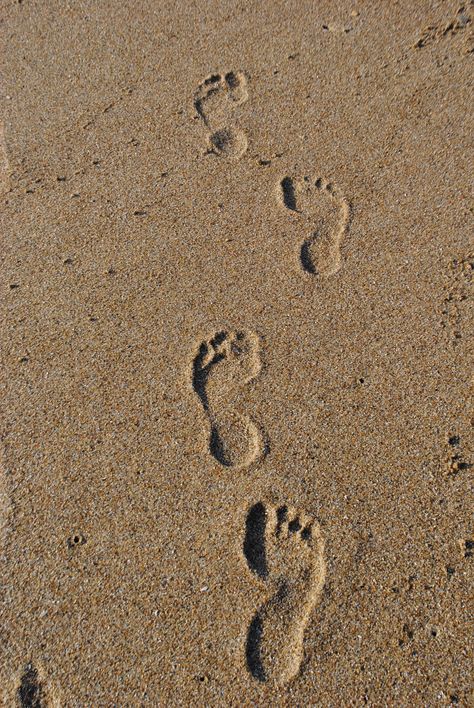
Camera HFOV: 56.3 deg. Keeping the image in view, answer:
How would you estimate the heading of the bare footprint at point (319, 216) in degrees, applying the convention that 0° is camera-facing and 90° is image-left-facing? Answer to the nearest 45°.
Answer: approximately 180°

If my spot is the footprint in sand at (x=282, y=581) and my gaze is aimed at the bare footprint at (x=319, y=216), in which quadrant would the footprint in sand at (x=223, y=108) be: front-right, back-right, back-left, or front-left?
front-left

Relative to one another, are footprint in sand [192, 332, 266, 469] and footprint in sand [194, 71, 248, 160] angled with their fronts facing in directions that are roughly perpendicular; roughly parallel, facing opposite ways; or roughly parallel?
roughly parallel

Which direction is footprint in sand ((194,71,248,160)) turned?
away from the camera

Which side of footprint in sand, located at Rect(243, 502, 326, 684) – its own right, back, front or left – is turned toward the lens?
back

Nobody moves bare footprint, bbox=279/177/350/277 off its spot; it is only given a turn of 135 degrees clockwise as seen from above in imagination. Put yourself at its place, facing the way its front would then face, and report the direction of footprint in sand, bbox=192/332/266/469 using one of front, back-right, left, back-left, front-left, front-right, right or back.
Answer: right

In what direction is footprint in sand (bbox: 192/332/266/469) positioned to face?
away from the camera

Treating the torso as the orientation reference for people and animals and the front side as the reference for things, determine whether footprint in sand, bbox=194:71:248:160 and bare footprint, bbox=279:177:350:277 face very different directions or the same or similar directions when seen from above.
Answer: same or similar directions
